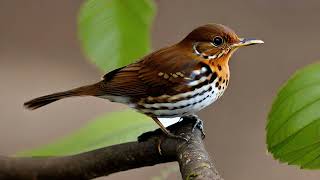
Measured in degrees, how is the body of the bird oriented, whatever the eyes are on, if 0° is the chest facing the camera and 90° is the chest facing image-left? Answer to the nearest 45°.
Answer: approximately 270°
